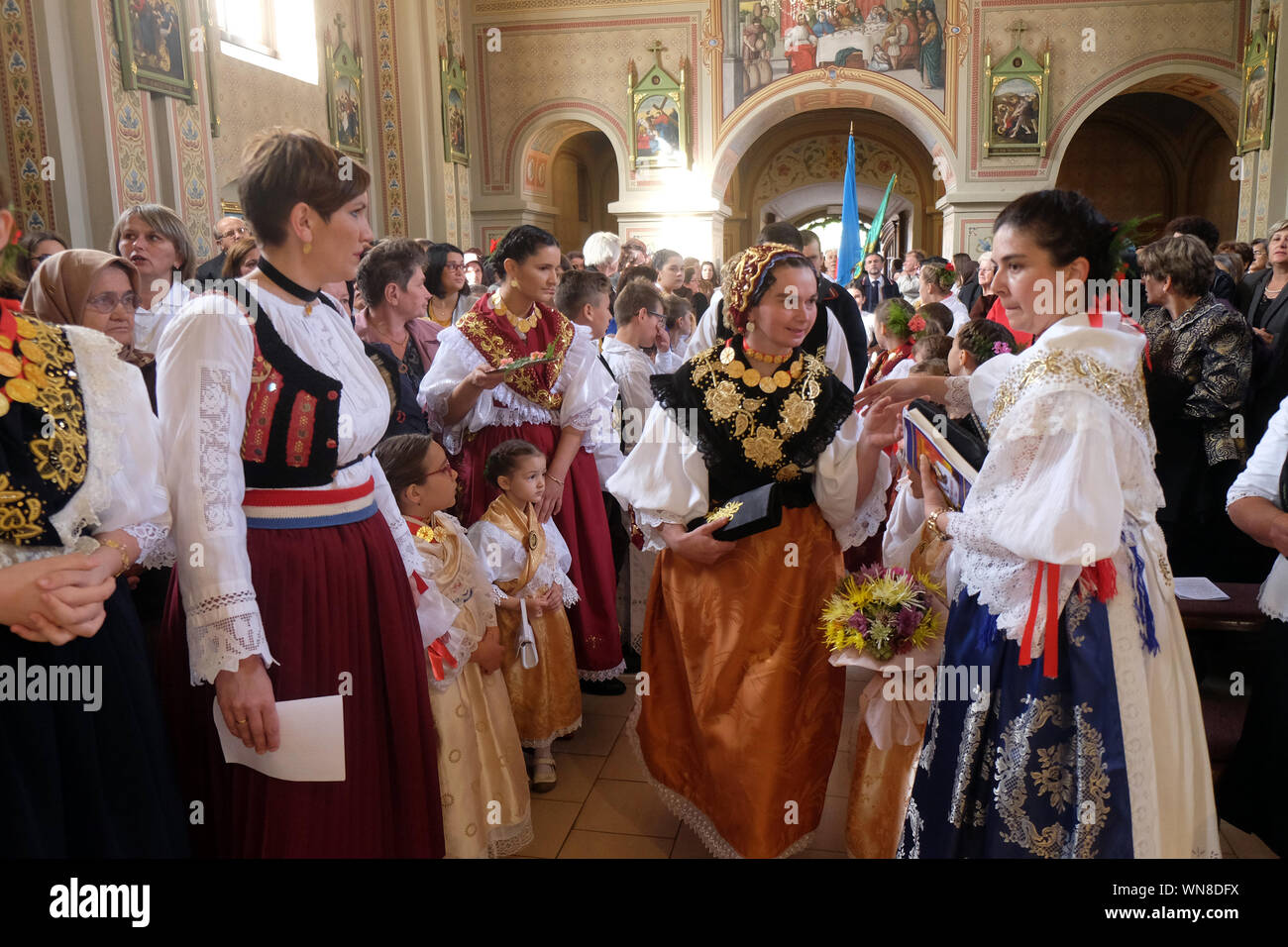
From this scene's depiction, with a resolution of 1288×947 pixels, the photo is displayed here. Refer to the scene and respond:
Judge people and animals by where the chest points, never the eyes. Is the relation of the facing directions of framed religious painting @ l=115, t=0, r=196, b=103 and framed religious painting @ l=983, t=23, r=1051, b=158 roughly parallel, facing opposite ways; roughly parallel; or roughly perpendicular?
roughly perpendicular

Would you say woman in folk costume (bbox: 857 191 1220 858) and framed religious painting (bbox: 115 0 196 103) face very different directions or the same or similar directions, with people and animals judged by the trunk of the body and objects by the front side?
very different directions

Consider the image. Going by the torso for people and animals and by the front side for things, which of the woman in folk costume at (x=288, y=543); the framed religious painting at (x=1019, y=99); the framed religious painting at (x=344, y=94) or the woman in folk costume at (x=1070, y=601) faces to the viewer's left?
the woman in folk costume at (x=1070, y=601)

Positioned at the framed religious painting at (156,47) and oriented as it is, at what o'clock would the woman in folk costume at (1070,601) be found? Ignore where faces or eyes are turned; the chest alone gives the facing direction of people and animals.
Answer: The woman in folk costume is roughly at 1 o'clock from the framed religious painting.

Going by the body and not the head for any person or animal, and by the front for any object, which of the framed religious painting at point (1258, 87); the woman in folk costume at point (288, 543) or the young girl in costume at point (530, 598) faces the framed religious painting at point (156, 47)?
the framed religious painting at point (1258, 87)

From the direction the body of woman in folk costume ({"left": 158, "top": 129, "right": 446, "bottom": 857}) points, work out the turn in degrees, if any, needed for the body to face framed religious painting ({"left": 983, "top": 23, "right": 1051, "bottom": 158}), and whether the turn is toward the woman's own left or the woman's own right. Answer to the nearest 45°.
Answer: approximately 90° to the woman's own left

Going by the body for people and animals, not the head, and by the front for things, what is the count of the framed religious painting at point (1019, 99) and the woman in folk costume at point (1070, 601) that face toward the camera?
1

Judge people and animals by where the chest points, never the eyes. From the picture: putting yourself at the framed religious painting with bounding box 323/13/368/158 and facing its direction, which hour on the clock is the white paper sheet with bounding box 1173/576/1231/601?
The white paper sheet is roughly at 1 o'clock from the framed religious painting.
